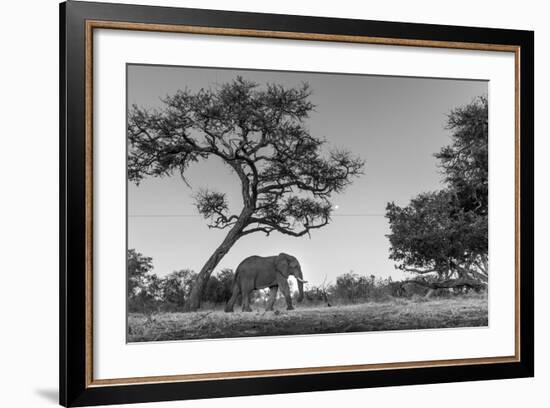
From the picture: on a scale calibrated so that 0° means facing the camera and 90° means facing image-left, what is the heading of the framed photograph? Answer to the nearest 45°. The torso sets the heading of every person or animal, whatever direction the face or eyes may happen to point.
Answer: approximately 315°
